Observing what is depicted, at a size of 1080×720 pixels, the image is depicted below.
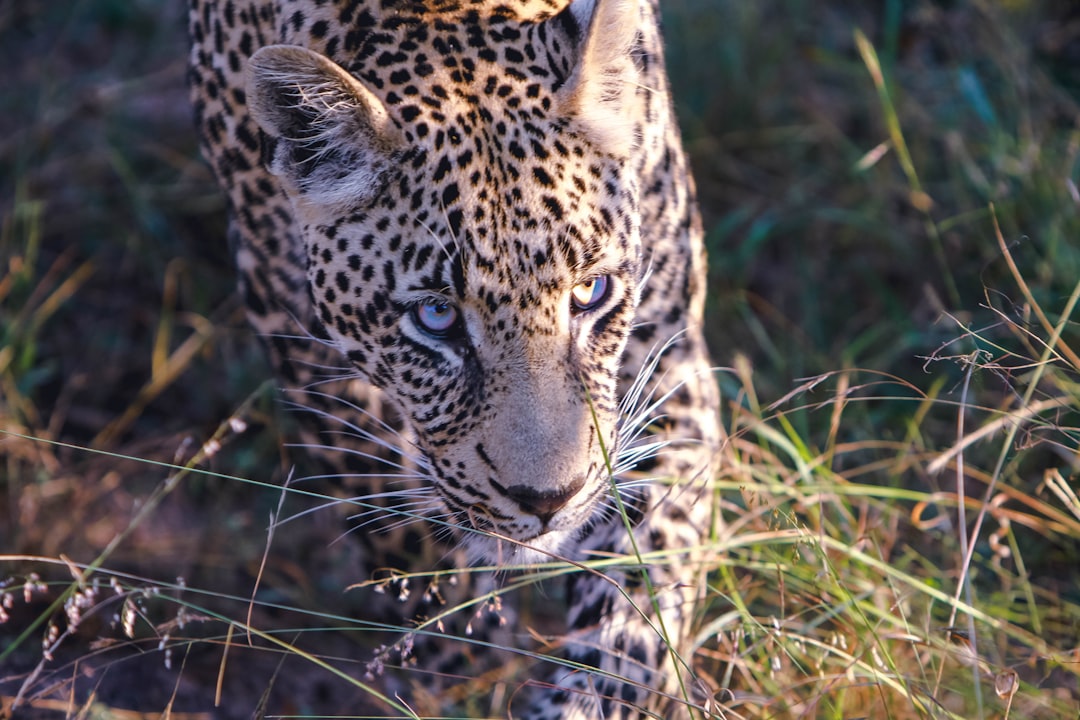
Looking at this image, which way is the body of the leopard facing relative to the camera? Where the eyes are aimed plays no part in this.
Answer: toward the camera
